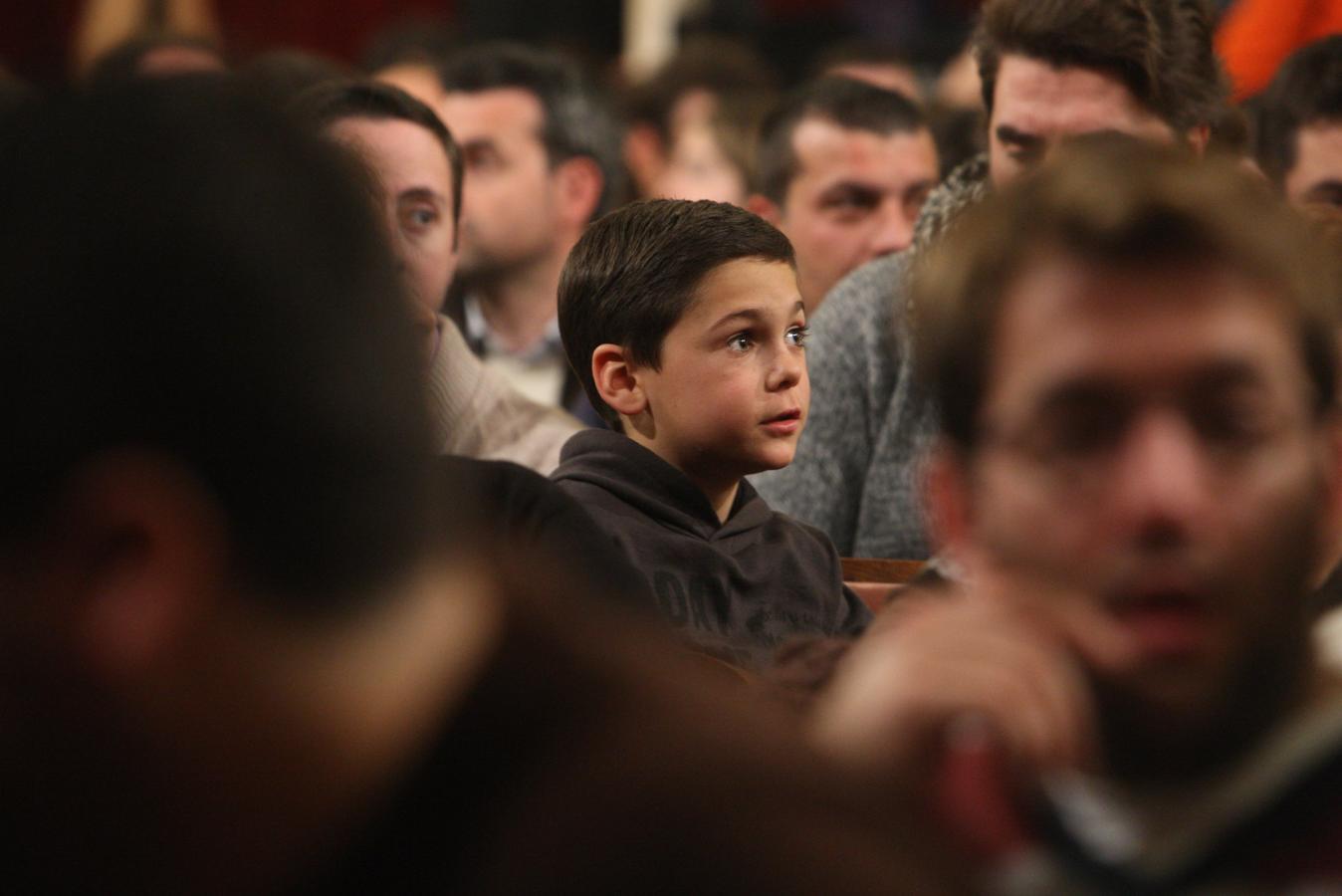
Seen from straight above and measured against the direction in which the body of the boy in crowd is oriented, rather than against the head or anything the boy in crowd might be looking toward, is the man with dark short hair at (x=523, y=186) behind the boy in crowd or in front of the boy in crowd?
behind

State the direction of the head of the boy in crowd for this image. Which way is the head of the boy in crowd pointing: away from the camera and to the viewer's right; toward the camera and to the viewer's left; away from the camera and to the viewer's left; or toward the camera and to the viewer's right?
toward the camera and to the viewer's right

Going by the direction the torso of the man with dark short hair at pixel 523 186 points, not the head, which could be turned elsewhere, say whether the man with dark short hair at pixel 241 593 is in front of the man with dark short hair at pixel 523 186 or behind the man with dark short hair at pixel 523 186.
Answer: in front

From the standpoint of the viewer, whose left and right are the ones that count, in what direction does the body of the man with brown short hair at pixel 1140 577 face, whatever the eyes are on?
facing the viewer

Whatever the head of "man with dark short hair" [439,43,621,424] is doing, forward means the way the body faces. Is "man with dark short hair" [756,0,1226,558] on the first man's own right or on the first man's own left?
on the first man's own left

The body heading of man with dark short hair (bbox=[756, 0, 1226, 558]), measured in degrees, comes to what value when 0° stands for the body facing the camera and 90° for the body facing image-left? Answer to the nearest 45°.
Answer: approximately 45°

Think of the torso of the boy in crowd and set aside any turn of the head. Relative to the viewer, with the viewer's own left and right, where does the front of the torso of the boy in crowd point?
facing the viewer and to the right of the viewer

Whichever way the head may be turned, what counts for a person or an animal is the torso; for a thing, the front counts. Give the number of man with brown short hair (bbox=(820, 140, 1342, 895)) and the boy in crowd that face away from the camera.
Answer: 0

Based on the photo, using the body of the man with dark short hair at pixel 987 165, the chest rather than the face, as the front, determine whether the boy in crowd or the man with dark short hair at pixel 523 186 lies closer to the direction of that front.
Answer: the boy in crowd

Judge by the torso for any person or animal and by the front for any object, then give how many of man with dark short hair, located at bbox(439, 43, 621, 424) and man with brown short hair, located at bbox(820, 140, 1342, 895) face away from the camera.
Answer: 0
